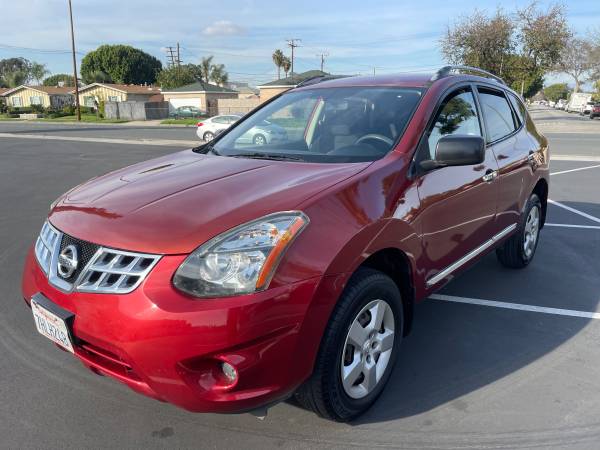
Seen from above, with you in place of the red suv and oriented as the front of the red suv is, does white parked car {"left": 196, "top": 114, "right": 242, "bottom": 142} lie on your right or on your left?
on your right

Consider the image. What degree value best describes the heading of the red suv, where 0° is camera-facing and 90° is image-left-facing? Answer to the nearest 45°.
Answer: approximately 45°

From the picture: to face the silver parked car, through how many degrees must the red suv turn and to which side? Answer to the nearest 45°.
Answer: approximately 135° to its right
